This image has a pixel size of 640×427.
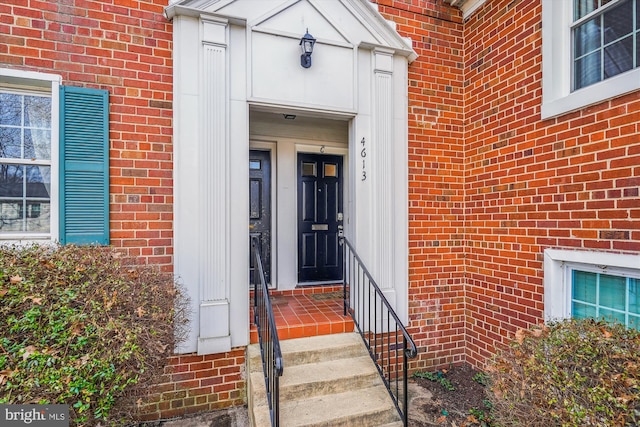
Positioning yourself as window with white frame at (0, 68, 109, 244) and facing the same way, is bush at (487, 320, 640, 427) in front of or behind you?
in front

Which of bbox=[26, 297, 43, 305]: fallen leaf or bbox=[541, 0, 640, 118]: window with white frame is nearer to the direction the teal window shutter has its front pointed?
the fallen leaf

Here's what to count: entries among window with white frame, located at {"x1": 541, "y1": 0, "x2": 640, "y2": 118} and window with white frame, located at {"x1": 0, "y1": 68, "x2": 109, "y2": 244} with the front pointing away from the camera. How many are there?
0

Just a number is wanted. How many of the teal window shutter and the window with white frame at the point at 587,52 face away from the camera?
0

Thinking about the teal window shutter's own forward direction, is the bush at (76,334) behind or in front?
in front

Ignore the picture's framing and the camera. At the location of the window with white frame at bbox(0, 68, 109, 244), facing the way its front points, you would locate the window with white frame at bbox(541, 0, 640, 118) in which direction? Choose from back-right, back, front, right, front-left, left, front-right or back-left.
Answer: front-left

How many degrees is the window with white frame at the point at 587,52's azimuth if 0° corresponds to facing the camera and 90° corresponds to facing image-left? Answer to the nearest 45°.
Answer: approximately 45°

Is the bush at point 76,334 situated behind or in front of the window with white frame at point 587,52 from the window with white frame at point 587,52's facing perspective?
in front
